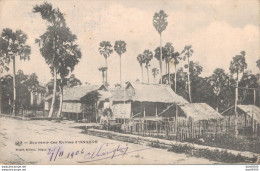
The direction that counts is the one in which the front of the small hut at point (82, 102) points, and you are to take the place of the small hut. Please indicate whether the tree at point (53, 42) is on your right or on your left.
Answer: on your right

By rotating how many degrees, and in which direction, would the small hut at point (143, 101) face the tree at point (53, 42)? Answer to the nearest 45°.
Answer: approximately 45° to its right

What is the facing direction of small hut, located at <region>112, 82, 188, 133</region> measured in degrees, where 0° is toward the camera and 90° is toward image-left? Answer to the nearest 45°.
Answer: approximately 0°
